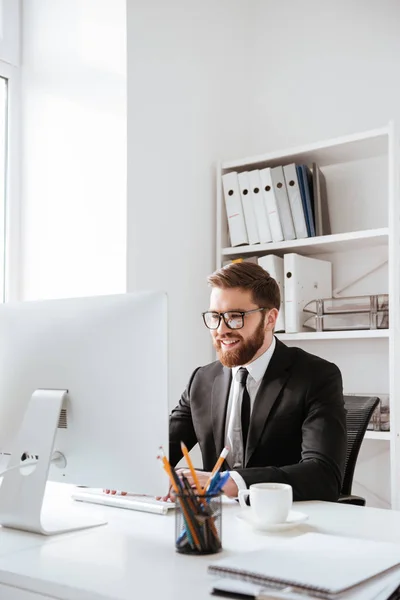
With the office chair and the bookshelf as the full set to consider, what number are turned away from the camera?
0

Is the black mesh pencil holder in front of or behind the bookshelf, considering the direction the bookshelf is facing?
in front

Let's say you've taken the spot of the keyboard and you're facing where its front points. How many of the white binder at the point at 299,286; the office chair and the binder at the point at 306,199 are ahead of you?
3

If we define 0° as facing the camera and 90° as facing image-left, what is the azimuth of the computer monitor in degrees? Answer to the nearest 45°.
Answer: approximately 225°

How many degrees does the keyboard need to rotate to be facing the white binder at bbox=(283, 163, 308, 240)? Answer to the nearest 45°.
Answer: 0° — it already faces it

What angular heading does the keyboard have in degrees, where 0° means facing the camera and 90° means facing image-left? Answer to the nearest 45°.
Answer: approximately 225°

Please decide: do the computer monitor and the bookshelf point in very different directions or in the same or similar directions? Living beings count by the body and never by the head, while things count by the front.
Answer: very different directions

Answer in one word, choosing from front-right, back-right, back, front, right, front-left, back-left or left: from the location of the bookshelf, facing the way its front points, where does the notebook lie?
front-left

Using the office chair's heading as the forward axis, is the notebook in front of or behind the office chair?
in front

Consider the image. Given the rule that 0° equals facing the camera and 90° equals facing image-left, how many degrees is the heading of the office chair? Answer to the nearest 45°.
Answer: approximately 45°

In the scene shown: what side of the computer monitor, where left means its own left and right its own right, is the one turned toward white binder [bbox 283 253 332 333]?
front

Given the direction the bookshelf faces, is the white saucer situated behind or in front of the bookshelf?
in front

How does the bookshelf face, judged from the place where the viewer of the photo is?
facing the viewer and to the left of the viewer

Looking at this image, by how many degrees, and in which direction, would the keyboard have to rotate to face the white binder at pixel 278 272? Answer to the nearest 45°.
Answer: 0° — it already faces it

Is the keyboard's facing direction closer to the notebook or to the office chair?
the office chair
